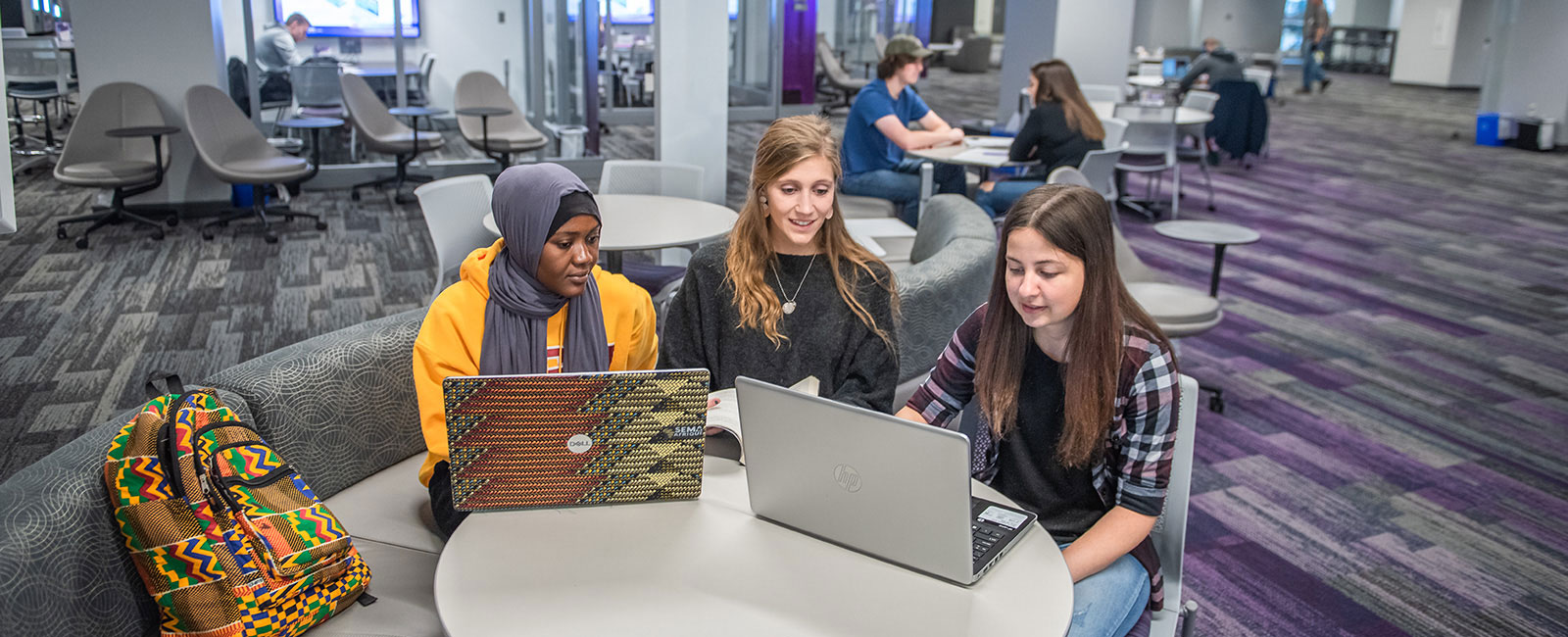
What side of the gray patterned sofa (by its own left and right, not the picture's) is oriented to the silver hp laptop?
front

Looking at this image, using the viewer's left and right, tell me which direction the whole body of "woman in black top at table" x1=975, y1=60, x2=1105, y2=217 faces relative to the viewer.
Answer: facing to the left of the viewer

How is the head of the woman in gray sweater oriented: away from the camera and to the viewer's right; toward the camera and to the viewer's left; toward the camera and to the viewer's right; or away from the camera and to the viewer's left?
toward the camera and to the viewer's right

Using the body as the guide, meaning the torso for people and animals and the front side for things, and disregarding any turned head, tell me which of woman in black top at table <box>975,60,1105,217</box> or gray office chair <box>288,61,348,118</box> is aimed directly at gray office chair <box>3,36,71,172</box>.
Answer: the woman in black top at table

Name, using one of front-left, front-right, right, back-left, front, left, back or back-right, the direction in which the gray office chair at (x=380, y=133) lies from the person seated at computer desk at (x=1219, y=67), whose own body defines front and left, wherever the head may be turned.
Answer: front-left

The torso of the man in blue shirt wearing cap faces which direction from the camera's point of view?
to the viewer's right

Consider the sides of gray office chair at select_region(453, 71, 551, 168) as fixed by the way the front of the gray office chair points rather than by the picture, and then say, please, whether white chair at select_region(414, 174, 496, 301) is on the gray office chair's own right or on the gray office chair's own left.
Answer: on the gray office chair's own right

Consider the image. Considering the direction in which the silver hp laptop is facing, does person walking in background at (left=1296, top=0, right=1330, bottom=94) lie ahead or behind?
ahead

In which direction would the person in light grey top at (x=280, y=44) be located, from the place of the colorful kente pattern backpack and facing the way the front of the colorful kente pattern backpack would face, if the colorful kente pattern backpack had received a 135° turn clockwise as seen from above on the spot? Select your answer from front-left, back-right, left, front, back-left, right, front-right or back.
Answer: right
